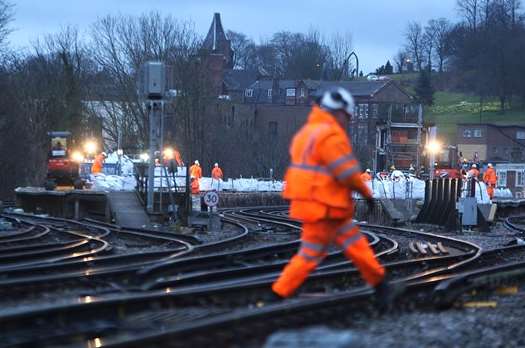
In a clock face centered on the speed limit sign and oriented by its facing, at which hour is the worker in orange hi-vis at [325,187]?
The worker in orange hi-vis is roughly at 12 o'clock from the speed limit sign.

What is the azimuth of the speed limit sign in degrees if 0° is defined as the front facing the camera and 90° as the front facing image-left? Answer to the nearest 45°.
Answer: approximately 0°

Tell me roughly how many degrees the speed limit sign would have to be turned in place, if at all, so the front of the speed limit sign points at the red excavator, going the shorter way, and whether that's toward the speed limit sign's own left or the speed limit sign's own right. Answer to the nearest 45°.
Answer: approximately 135° to the speed limit sign's own right
